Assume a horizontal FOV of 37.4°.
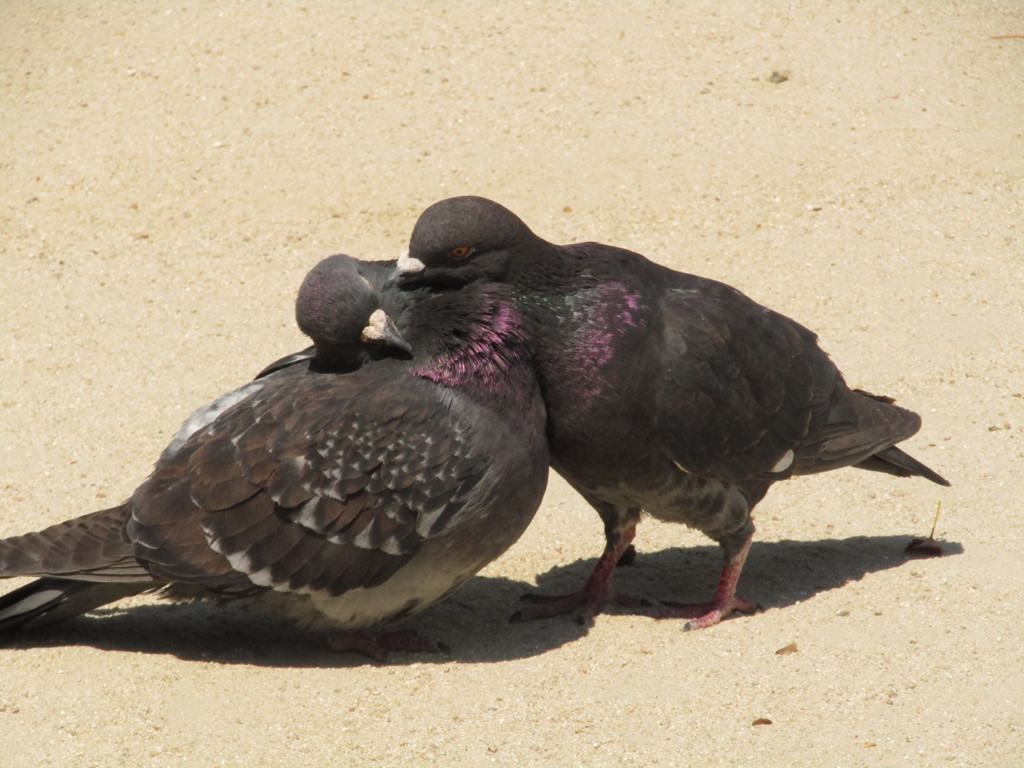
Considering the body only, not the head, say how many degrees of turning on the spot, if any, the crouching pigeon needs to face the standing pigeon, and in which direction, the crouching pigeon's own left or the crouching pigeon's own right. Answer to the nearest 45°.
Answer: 0° — it already faces it

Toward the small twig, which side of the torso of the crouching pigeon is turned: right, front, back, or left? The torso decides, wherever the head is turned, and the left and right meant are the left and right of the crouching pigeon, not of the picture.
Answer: front

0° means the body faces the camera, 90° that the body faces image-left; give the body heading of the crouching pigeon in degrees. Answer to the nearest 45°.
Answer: approximately 270°
